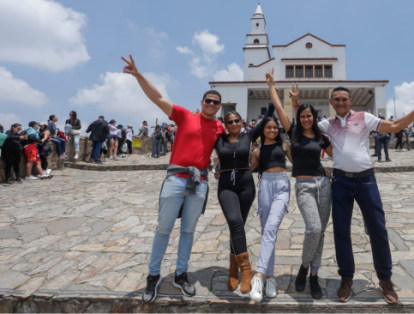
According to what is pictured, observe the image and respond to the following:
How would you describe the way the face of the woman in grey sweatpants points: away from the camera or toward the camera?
toward the camera

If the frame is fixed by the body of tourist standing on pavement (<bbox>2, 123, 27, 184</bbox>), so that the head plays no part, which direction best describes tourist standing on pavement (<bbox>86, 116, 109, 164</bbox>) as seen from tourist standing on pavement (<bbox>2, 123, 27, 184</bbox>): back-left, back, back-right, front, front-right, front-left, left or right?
front-left

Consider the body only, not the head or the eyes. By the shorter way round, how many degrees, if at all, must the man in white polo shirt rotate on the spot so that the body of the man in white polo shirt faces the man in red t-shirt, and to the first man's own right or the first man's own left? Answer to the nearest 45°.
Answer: approximately 45° to the first man's own right

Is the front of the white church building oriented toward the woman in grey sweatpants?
yes

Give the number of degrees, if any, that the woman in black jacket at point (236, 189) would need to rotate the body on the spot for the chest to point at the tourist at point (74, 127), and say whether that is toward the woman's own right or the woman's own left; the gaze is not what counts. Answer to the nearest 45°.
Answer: approximately 135° to the woman's own right

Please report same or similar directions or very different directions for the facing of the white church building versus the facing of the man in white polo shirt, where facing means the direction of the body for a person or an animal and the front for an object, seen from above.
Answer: same or similar directions

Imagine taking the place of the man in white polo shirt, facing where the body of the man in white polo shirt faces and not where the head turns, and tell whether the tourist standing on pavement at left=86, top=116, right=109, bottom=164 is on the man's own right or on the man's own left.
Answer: on the man's own right

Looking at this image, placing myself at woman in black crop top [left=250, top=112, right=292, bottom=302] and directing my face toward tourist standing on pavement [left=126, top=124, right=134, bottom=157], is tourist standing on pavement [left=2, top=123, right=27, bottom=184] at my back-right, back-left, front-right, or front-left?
front-left

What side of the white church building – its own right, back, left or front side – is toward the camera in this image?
front

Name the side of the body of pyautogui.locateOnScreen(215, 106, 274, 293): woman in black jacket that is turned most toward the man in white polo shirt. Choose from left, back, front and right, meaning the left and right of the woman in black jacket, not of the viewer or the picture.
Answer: left

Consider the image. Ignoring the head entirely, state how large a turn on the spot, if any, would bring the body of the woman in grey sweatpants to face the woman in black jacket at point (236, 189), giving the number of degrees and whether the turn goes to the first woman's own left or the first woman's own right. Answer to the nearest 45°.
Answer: approximately 90° to the first woman's own right

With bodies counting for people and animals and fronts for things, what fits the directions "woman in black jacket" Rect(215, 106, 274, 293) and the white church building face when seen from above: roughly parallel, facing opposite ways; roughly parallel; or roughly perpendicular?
roughly parallel

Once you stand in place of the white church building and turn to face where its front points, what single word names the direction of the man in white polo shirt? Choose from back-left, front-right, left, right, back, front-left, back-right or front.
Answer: front

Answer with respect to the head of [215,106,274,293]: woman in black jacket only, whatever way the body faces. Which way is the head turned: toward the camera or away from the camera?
toward the camera
